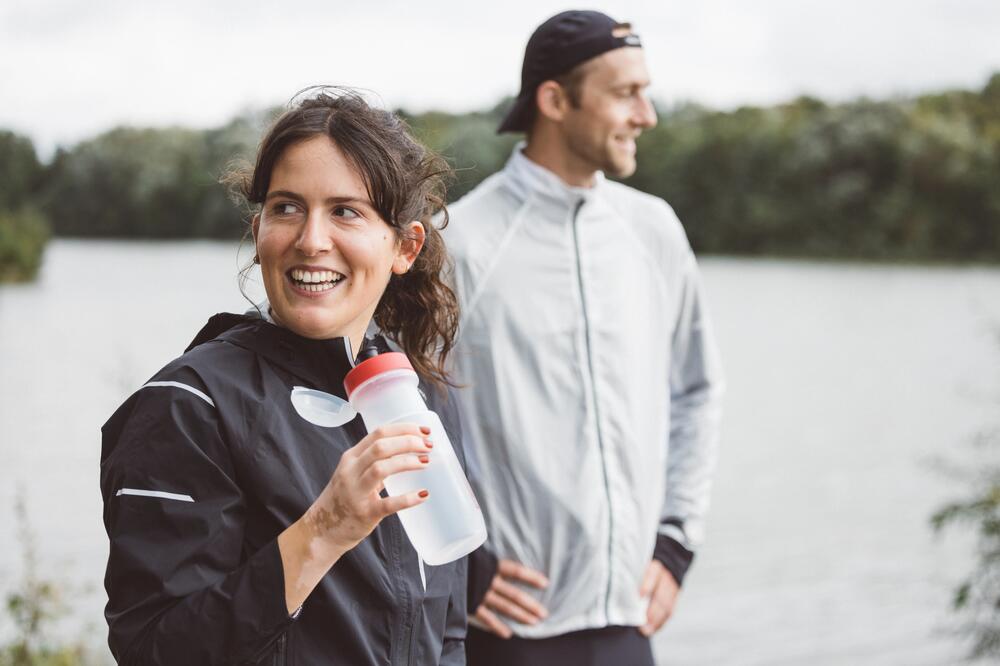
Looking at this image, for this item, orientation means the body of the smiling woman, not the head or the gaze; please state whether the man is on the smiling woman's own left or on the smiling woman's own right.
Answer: on the smiling woman's own left
